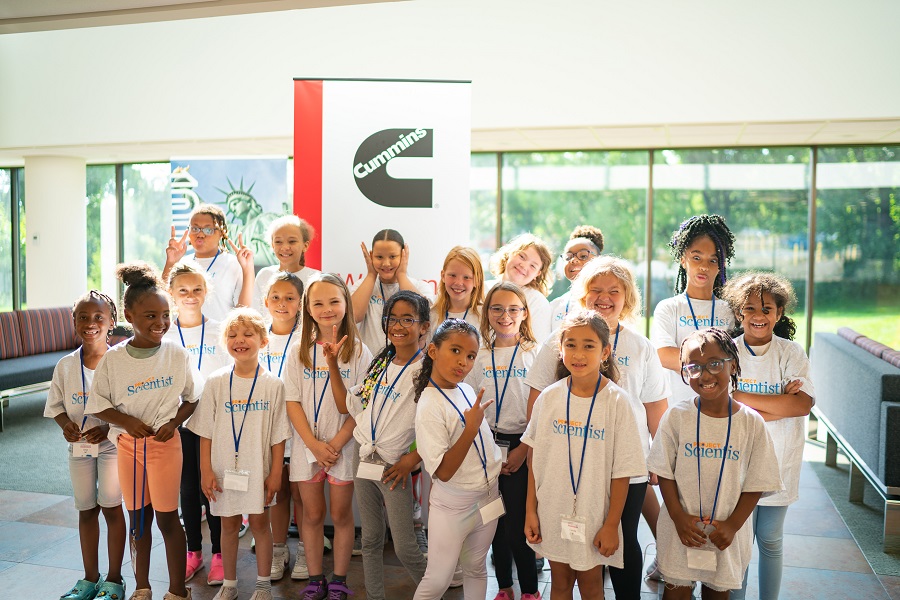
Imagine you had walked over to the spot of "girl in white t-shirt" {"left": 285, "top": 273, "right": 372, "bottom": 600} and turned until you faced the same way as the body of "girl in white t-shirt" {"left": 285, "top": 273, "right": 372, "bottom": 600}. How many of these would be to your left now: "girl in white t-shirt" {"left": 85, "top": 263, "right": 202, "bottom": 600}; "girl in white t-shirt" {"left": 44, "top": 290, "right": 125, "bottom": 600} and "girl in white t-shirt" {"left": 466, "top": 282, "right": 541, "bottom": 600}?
1

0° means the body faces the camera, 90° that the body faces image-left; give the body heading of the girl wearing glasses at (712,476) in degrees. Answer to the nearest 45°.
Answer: approximately 0°

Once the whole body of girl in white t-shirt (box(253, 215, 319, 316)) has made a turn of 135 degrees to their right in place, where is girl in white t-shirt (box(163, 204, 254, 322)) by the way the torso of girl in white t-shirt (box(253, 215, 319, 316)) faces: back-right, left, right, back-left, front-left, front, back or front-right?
front

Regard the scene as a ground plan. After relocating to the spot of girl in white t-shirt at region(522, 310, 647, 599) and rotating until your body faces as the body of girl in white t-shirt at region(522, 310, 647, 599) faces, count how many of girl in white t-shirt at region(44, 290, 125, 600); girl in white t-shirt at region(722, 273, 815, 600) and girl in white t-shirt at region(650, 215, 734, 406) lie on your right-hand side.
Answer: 1

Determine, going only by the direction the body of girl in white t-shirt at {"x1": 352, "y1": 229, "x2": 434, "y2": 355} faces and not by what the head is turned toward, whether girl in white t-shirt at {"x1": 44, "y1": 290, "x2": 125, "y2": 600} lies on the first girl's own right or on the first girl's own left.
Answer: on the first girl's own right

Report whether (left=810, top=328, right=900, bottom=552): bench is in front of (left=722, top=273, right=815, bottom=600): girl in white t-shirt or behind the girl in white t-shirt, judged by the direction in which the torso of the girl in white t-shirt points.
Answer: behind

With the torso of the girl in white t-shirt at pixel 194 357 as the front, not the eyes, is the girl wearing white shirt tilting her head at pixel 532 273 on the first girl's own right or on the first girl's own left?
on the first girl's own left

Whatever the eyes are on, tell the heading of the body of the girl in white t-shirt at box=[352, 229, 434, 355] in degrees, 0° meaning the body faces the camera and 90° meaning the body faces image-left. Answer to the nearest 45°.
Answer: approximately 0°
